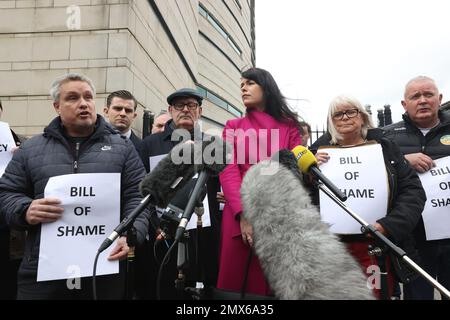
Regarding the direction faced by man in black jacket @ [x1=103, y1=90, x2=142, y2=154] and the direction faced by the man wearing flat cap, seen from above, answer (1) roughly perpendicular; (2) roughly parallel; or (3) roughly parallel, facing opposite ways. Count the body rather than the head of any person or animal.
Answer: roughly parallel

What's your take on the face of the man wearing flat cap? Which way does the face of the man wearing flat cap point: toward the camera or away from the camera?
toward the camera

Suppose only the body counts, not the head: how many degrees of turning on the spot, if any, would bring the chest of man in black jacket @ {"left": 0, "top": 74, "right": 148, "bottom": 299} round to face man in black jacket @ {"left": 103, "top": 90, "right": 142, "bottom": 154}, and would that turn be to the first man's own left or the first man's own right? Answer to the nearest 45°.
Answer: approximately 180°

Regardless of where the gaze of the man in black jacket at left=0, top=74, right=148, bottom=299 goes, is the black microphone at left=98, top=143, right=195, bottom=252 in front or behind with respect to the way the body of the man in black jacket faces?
in front

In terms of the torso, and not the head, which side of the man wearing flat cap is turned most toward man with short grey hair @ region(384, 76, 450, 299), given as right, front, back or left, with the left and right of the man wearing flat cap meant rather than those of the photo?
left

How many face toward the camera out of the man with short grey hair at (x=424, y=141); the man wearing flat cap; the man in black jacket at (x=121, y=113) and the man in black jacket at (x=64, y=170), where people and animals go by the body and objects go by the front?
4

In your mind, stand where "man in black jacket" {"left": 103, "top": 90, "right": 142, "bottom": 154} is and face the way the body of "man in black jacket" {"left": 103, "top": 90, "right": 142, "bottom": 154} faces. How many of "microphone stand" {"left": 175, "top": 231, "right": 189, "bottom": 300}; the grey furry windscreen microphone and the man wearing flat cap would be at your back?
0

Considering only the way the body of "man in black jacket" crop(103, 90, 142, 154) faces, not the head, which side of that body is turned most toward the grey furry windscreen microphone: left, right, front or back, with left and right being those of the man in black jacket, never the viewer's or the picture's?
front

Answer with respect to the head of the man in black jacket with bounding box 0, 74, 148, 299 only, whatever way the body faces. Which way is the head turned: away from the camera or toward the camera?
toward the camera

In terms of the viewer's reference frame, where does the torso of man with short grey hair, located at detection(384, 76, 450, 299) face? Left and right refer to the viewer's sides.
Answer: facing the viewer

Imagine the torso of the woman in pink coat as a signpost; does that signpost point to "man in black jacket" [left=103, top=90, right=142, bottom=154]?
no

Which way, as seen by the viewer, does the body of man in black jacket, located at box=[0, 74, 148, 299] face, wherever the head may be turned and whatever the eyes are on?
toward the camera

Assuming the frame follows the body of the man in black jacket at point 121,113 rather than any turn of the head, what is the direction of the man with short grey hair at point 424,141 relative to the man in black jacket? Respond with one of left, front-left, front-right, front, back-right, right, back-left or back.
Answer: front-left

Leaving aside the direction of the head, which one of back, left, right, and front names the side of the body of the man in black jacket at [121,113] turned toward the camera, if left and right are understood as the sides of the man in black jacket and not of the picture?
front

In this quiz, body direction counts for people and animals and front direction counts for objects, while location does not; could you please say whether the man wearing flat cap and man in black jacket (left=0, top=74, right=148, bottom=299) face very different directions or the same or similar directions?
same or similar directions
